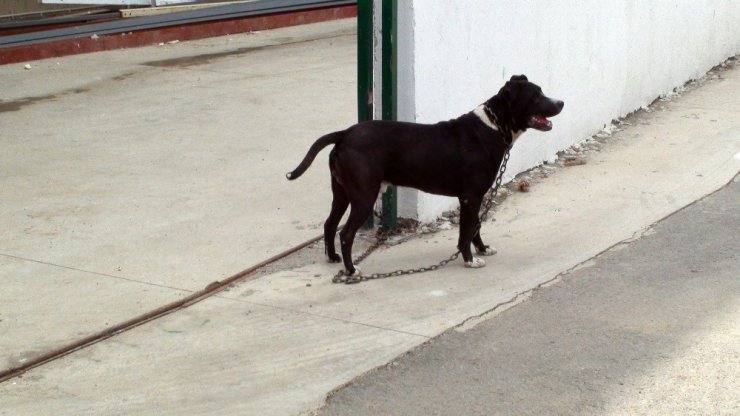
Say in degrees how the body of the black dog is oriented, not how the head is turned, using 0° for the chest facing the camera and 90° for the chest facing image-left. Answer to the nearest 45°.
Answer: approximately 270°

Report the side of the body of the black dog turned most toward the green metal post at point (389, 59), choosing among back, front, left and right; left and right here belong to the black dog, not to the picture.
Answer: left

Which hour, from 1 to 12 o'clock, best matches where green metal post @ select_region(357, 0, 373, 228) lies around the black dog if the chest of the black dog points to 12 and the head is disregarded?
The green metal post is roughly at 8 o'clock from the black dog.
